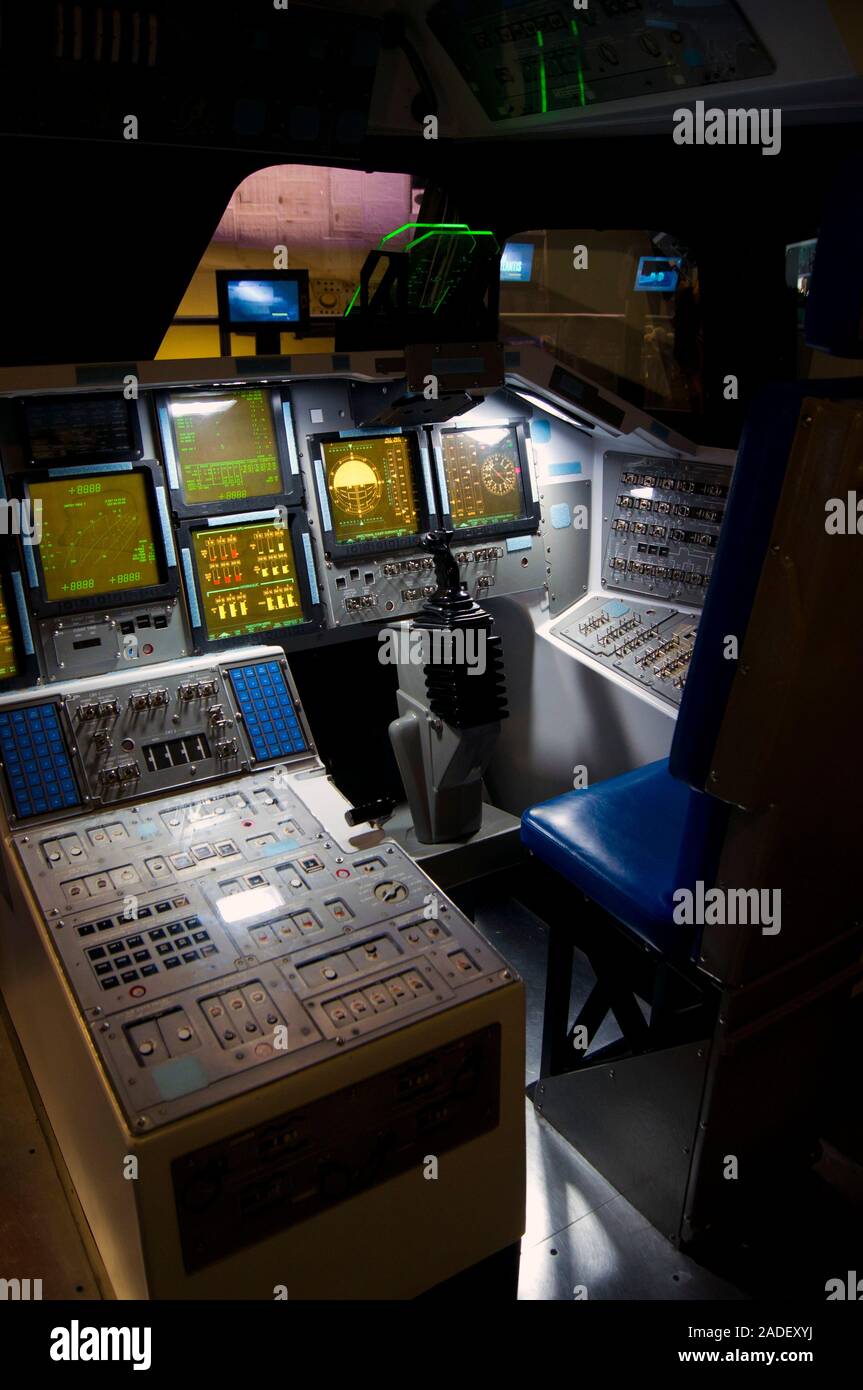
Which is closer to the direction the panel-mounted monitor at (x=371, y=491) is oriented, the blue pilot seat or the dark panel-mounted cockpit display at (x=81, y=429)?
the blue pilot seat

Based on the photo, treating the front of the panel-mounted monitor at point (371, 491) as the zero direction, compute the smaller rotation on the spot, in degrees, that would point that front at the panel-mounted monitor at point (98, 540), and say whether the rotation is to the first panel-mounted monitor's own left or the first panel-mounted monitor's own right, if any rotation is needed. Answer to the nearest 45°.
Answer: approximately 45° to the first panel-mounted monitor's own right

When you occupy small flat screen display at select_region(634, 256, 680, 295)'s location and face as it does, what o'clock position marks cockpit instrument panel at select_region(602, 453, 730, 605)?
The cockpit instrument panel is roughly at 12 o'clock from the small flat screen display.

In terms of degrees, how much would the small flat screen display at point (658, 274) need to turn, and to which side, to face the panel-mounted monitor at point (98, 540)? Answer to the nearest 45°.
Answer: approximately 45° to its right

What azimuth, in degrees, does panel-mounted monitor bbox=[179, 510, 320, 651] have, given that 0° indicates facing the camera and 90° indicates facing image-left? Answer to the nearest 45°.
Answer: approximately 0°

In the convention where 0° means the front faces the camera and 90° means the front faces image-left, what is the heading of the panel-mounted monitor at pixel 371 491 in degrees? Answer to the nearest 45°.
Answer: approximately 0°

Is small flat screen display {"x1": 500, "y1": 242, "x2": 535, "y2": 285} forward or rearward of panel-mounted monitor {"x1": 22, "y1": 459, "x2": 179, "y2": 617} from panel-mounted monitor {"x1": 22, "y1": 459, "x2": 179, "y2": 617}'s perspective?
rearward
